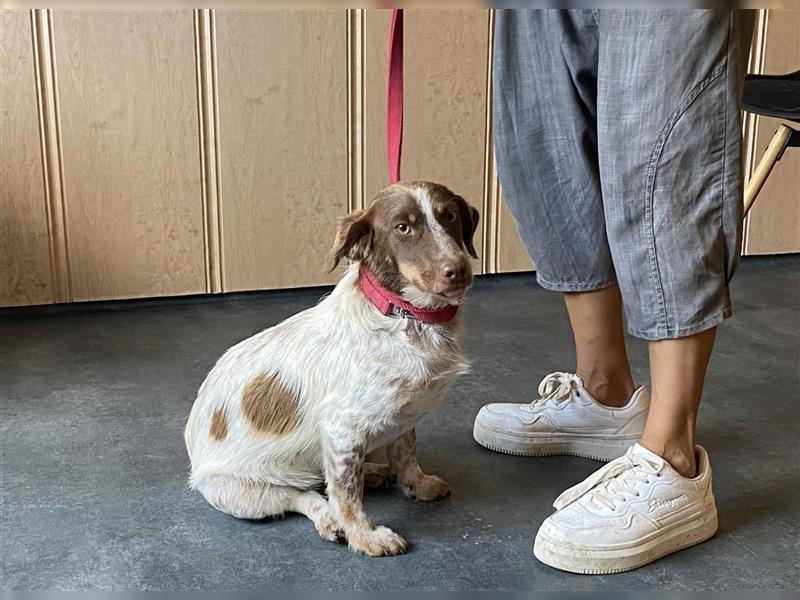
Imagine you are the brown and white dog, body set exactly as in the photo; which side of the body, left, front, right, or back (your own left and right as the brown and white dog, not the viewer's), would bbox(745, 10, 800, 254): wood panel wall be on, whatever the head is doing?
left

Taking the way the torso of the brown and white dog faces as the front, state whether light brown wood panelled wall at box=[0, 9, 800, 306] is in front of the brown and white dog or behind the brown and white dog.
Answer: behind

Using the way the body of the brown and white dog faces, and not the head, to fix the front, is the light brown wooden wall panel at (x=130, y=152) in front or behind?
behind

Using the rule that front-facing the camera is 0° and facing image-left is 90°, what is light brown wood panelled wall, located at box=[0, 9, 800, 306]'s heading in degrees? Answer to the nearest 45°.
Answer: approximately 0°

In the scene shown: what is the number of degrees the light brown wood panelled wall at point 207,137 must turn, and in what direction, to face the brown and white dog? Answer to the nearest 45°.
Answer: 0° — it already faces it
